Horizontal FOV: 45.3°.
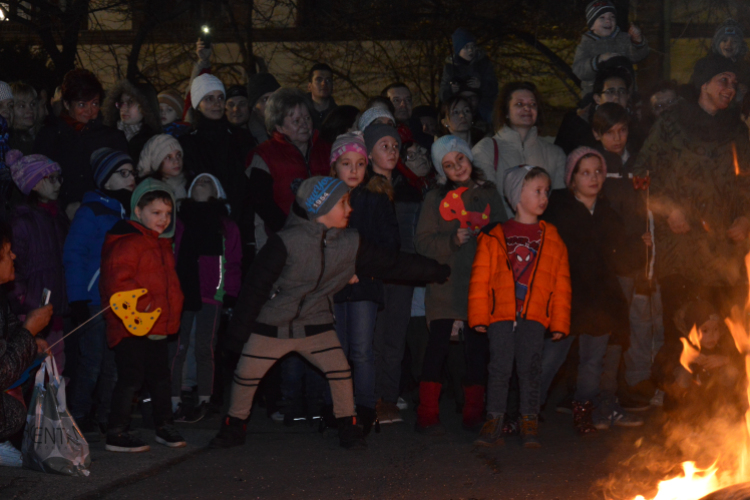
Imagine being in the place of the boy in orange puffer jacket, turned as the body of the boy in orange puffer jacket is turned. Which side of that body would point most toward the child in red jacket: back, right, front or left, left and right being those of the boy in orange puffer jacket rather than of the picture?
right

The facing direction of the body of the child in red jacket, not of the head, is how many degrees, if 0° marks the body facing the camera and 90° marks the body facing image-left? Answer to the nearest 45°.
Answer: approximately 315°

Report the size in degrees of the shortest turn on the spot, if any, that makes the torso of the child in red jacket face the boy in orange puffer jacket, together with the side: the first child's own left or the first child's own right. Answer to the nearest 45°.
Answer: approximately 45° to the first child's own left

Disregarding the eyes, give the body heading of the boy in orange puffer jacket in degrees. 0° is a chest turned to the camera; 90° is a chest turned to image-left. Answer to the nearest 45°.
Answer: approximately 0°

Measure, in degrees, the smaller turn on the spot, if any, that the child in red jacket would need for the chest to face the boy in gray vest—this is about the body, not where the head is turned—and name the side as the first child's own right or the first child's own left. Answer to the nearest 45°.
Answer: approximately 45° to the first child's own left
